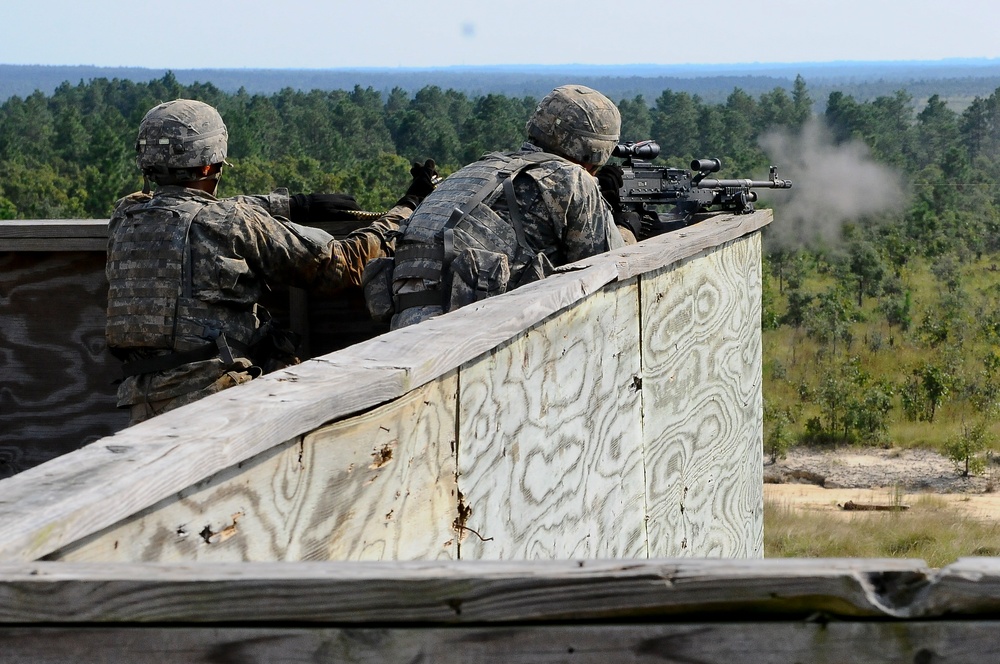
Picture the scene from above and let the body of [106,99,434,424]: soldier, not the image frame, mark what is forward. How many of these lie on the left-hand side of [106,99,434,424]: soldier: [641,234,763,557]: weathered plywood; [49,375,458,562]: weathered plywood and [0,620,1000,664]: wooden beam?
0

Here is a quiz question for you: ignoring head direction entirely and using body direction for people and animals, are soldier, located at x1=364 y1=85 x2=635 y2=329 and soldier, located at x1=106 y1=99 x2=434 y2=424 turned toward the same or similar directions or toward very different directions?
same or similar directions

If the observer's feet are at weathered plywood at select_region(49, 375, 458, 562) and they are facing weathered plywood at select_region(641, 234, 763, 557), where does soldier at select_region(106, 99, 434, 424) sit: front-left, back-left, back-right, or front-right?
front-left

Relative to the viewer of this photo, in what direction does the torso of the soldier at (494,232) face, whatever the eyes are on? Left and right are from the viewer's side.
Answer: facing away from the viewer and to the right of the viewer

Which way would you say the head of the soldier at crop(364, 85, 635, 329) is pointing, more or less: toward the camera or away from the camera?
away from the camera

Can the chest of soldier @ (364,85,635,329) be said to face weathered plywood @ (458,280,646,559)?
no

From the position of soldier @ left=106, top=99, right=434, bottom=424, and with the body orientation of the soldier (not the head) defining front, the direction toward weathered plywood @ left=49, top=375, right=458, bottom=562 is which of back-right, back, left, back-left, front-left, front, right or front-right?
back-right

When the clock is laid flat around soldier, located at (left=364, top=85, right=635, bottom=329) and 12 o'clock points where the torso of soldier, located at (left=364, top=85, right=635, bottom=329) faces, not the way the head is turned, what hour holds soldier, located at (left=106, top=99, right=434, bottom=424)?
soldier, located at (left=106, top=99, right=434, bottom=424) is roughly at 7 o'clock from soldier, located at (left=364, top=85, right=635, bottom=329).

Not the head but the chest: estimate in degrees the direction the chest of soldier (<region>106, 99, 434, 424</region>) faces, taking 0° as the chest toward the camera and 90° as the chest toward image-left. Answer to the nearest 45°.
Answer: approximately 225°

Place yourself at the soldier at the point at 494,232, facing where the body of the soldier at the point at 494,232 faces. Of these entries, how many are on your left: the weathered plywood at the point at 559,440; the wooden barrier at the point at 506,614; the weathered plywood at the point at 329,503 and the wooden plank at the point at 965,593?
0

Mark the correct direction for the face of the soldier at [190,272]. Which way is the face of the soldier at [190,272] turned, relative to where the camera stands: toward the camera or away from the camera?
away from the camera

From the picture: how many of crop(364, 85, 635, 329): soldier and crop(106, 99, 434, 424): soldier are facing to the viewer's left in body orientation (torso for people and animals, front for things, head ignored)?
0

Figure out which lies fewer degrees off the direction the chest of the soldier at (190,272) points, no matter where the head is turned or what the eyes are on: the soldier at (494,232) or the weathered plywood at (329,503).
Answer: the soldier

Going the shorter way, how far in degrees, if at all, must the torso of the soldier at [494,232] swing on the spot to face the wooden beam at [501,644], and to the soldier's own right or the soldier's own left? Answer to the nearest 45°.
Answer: approximately 135° to the soldier's own right
